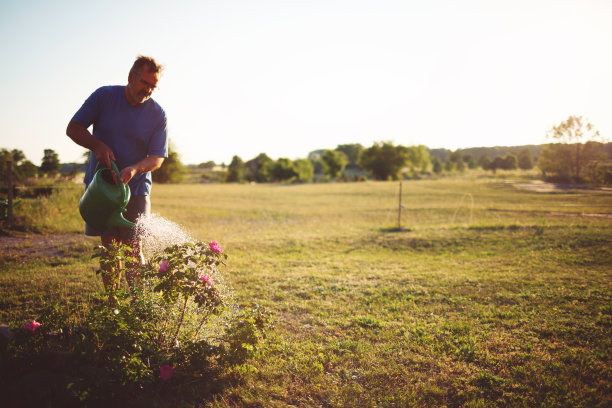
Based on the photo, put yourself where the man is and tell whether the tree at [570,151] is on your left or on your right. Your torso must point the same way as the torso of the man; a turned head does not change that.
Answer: on your left

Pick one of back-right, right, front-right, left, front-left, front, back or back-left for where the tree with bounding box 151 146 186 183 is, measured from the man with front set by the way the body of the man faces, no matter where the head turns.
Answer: back-left

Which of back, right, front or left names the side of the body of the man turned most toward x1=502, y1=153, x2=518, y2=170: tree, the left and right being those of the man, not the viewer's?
left

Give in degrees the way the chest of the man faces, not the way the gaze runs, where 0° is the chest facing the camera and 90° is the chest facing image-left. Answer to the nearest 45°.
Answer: approximately 315°
